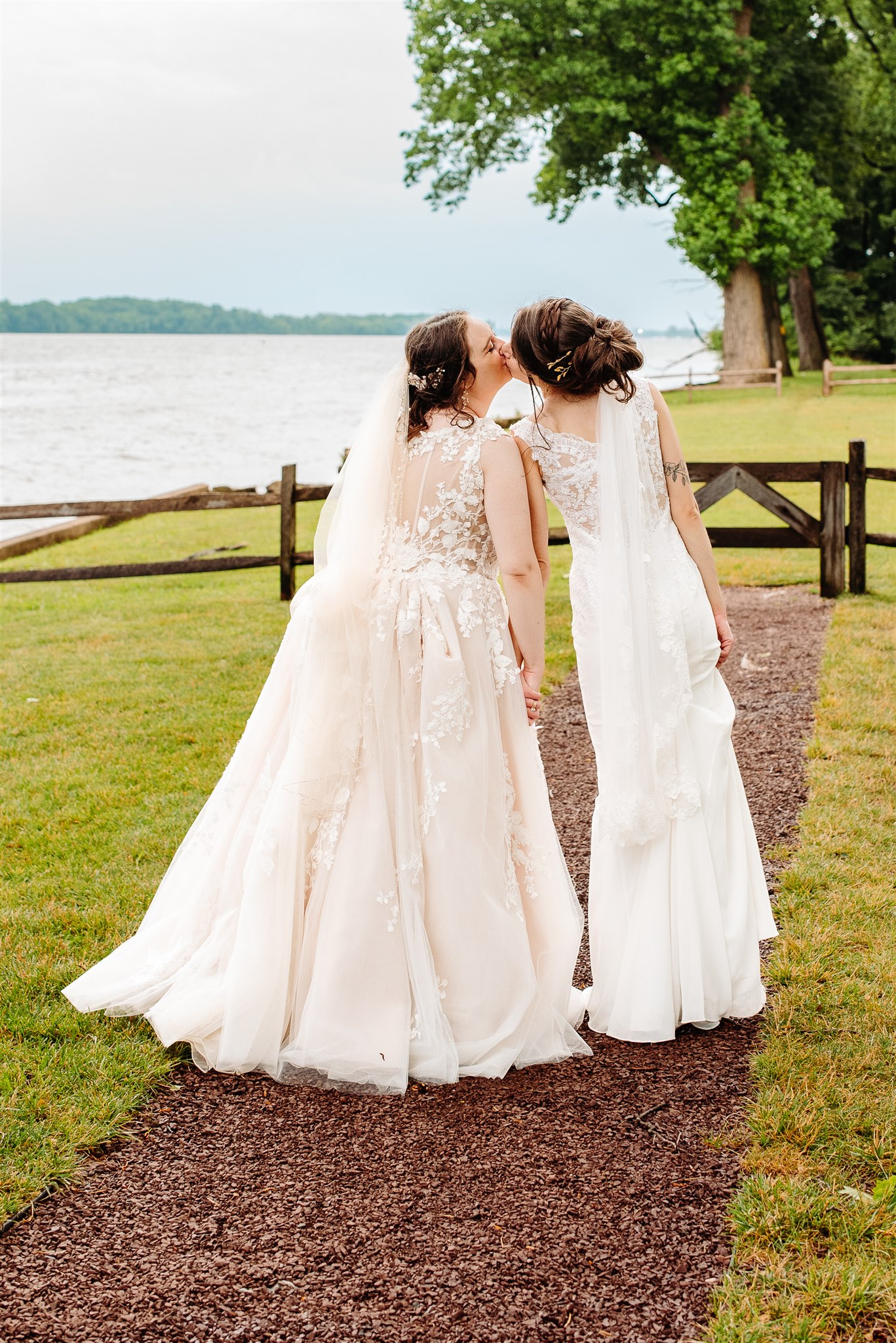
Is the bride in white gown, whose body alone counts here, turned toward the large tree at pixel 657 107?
yes

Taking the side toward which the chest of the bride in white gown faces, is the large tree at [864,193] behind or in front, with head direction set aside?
in front

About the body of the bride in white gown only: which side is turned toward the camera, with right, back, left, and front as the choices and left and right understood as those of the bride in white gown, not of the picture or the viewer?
back

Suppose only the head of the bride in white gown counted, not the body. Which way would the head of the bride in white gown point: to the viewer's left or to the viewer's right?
to the viewer's left
